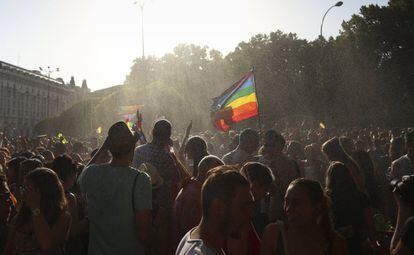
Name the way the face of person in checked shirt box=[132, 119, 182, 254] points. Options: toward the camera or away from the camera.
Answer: away from the camera

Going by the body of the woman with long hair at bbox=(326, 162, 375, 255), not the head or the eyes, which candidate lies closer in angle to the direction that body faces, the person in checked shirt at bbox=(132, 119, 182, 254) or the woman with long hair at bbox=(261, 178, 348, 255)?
the person in checked shirt

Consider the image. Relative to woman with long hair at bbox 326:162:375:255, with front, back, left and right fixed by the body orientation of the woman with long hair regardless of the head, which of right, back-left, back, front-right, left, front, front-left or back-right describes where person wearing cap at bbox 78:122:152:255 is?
left

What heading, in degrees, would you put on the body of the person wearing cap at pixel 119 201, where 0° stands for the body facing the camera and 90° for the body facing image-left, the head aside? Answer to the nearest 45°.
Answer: approximately 180°

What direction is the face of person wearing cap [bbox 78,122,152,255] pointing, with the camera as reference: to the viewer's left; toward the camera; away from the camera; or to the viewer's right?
away from the camera

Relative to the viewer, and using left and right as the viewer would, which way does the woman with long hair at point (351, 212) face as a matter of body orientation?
facing away from the viewer and to the left of the viewer

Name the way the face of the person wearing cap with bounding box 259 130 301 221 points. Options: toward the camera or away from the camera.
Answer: away from the camera

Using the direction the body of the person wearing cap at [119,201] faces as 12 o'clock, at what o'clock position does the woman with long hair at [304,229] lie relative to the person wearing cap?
The woman with long hair is roughly at 4 o'clock from the person wearing cap.

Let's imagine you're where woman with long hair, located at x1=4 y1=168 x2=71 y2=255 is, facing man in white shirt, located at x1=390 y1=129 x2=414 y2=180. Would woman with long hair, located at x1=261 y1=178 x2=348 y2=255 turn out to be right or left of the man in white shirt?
right

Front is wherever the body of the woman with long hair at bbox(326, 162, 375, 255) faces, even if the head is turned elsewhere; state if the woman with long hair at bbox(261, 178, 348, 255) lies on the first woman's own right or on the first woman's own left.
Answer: on the first woman's own left
